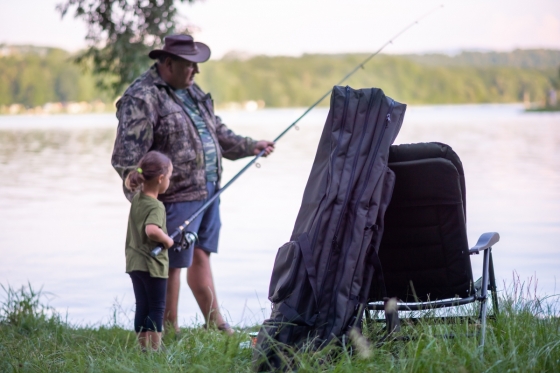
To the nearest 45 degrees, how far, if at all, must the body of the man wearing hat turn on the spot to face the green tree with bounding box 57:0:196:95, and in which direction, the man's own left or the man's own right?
approximately 135° to the man's own left

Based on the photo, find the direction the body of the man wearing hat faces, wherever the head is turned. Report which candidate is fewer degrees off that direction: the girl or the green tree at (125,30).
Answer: the girl

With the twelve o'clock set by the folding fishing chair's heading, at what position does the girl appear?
The girl is roughly at 8 o'clock from the folding fishing chair.

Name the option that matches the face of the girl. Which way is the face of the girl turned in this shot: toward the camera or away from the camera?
away from the camera

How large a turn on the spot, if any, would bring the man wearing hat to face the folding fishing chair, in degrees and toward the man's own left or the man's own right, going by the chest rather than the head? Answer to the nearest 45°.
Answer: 0° — they already face it

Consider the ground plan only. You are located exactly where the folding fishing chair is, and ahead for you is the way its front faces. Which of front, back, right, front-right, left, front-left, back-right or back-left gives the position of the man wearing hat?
left

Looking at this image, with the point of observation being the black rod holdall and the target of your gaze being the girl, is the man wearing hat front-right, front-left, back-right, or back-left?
front-right

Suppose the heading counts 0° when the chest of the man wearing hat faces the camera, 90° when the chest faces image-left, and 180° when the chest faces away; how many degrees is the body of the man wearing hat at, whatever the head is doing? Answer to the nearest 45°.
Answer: approximately 315°

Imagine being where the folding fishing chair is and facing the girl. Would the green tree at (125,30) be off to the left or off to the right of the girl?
right

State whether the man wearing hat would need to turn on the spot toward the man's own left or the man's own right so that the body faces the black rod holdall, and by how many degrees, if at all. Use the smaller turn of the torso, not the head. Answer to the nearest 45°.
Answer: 0° — they already face it

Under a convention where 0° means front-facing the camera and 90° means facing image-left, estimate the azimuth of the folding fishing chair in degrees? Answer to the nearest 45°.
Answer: approximately 225°

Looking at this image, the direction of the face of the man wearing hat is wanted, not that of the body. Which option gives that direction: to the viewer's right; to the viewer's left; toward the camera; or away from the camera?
to the viewer's right

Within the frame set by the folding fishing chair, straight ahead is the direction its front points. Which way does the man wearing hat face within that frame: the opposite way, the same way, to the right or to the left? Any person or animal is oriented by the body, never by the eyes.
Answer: to the right

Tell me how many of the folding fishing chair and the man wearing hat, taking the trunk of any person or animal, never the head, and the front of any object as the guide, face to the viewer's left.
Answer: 0
